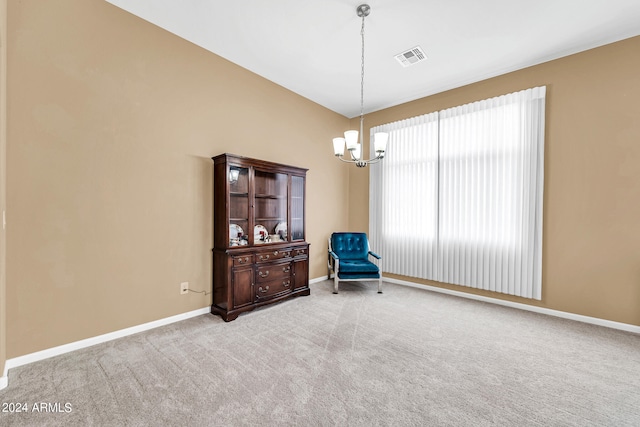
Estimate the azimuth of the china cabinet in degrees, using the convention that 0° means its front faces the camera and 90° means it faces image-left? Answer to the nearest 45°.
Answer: approximately 315°

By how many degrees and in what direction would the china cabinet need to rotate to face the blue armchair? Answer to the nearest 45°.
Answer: approximately 90° to its left
